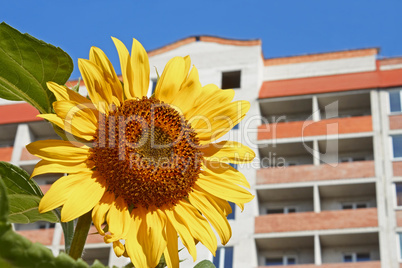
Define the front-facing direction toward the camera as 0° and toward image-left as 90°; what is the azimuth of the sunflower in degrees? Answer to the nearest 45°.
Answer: approximately 0°

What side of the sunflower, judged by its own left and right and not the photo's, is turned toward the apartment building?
back
